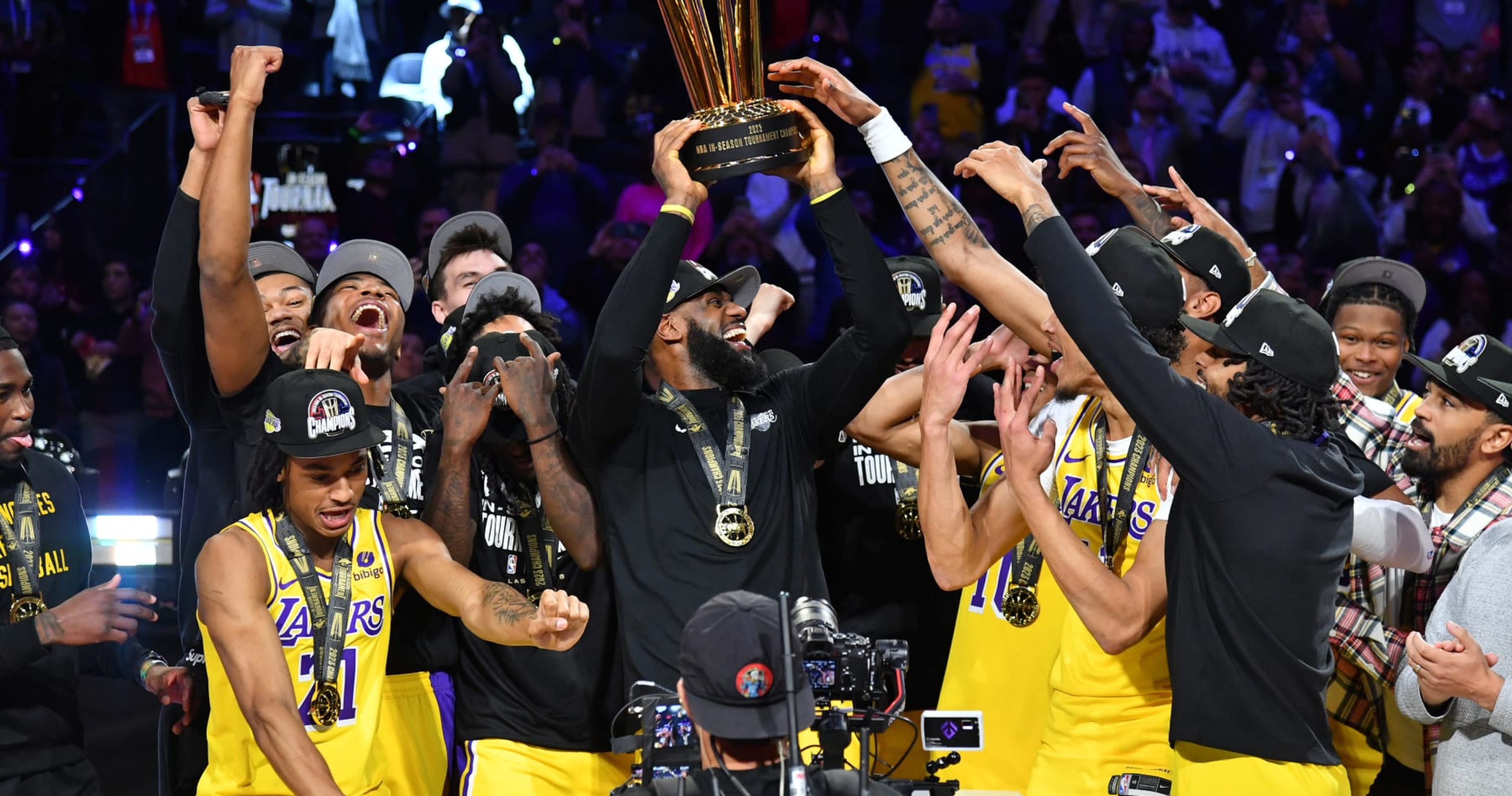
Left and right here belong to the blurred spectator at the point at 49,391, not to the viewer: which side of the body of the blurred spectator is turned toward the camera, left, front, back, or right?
front

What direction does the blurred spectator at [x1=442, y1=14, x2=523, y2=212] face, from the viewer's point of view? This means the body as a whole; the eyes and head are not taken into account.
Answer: toward the camera

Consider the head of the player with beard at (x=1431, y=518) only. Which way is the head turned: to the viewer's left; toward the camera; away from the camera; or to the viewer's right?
to the viewer's left

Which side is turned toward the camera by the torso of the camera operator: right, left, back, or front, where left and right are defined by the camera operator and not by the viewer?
back

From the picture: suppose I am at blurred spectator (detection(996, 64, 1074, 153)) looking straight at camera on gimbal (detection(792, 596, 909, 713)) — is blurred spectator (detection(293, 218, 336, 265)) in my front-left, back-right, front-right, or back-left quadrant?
front-right

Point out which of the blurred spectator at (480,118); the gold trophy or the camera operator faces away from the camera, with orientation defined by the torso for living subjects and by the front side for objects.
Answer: the camera operator

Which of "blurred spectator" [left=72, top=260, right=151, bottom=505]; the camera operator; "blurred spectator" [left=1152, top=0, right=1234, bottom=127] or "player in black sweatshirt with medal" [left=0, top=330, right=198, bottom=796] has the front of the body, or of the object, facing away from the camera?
the camera operator

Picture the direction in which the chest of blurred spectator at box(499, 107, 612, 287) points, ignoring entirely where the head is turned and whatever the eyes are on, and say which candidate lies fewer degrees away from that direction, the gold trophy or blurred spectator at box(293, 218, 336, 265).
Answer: the gold trophy

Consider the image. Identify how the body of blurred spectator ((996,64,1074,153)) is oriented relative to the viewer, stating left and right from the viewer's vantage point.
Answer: facing the viewer

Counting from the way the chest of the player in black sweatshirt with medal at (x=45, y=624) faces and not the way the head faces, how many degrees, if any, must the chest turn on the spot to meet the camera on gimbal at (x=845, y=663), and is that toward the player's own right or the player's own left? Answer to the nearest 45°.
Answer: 0° — they already face it

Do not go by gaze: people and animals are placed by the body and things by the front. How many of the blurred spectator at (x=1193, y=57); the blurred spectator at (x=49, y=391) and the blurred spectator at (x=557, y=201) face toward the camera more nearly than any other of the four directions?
3

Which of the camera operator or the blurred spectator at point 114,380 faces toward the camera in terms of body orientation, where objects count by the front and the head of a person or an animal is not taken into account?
the blurred spectator

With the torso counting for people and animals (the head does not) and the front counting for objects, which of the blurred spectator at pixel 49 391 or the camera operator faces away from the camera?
the camera operator

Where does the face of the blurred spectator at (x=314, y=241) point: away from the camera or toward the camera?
toward the camera

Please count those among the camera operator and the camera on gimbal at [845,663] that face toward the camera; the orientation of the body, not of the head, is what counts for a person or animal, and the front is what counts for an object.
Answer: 0

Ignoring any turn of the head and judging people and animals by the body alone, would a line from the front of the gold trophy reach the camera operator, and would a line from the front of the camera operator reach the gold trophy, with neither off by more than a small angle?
yes
